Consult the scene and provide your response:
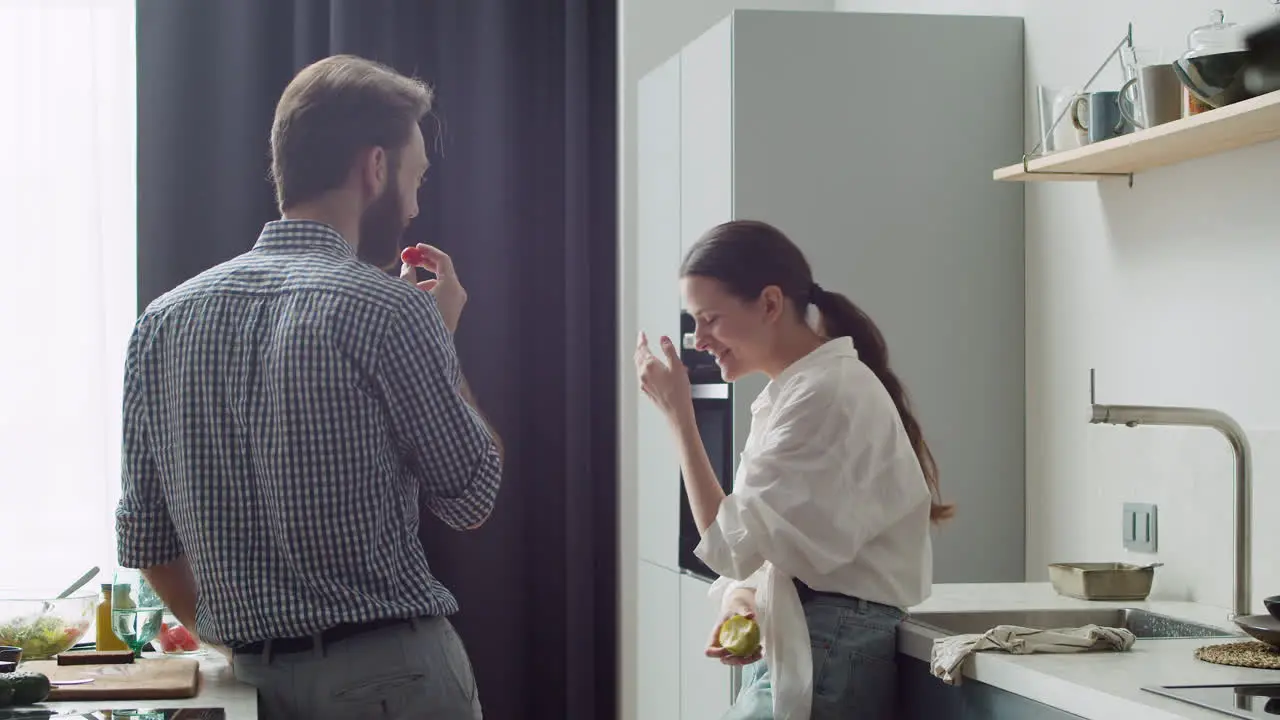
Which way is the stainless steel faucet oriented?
to the viewer's left

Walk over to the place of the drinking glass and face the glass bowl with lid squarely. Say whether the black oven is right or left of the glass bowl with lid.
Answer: left

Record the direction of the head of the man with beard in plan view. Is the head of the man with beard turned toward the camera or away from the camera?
away from the camera

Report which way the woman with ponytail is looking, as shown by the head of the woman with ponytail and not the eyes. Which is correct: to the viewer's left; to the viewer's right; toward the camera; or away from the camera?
to the viewer's left

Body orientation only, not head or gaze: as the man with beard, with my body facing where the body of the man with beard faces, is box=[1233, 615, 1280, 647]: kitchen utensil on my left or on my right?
on my right

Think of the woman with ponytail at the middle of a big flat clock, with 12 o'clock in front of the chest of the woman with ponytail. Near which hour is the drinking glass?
The drinking glass is roughly at 12 o'clock from the woman with ponytail.

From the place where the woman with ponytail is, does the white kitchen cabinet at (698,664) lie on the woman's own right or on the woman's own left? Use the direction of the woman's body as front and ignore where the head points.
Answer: on the woman's own right

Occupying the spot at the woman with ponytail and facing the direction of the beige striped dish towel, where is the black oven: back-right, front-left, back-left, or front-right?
back-left

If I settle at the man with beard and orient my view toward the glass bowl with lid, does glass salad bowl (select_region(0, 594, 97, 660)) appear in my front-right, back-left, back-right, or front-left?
back-left

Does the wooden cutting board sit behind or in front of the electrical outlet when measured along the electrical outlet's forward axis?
in front

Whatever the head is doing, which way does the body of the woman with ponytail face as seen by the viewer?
to the viewer's left
